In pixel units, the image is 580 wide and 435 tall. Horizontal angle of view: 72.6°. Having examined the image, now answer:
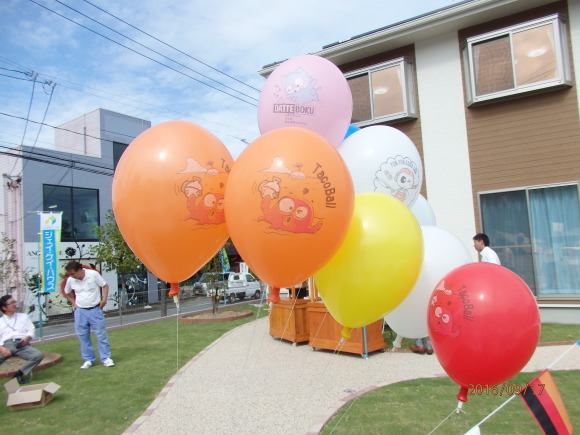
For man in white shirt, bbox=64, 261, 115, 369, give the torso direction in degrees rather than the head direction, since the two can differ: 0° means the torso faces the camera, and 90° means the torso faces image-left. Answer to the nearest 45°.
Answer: approximately 0°

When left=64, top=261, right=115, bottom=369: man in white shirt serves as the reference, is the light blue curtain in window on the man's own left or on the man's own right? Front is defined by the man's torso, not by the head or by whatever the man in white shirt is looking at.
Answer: on the man's own left

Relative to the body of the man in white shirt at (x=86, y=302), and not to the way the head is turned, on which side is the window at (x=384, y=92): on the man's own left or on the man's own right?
on the man's own left

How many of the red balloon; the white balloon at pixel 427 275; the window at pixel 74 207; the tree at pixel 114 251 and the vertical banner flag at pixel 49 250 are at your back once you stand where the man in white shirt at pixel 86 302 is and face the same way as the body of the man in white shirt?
3

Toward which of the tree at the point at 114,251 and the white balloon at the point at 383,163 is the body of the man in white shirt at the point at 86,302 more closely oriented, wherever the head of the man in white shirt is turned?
the white balloon

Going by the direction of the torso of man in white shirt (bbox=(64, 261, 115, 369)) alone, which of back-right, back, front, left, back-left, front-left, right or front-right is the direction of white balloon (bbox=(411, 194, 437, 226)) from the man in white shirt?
front-left

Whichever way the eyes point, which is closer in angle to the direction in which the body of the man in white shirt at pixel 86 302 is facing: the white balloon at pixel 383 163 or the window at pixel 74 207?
the white balloon

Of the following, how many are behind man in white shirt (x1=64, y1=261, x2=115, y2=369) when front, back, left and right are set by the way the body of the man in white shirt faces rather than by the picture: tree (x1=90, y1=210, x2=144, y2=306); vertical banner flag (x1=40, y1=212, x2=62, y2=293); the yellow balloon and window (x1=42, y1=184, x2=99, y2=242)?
3
